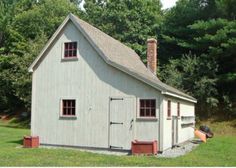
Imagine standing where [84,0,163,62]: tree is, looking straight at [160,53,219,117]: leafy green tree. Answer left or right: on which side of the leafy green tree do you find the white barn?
right

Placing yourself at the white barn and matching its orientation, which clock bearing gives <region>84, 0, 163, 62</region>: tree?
The tree is roughly at 6 o'clock from the white barn.

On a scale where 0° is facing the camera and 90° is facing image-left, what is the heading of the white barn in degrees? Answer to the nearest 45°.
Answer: approximately 0°

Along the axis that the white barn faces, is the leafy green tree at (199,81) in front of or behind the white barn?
behind
